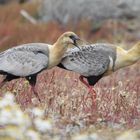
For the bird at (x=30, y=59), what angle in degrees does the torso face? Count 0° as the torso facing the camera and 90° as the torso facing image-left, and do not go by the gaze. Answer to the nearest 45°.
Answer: approximately 270°
